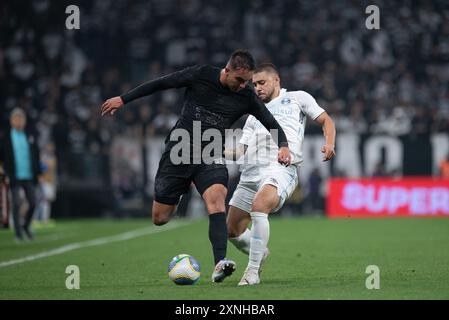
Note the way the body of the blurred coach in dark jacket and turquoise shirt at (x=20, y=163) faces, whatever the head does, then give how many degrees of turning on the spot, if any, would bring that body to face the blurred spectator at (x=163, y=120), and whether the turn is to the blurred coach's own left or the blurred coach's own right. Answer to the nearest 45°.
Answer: approximately 135° to the blurred coach's own left

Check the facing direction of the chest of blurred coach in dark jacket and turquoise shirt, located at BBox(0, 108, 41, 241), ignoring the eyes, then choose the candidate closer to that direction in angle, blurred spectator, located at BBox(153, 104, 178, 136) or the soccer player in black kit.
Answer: the soccer player in black kit

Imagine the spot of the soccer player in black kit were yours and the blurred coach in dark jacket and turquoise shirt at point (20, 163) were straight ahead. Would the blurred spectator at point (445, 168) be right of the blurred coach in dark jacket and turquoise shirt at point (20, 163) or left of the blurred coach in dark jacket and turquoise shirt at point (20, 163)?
right

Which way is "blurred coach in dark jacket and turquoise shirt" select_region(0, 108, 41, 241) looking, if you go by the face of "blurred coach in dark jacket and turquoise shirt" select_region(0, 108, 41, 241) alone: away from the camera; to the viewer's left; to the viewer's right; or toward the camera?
toward the camera

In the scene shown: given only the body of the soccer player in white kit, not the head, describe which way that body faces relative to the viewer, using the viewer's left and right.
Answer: facing the viewer and to the left of the viewer

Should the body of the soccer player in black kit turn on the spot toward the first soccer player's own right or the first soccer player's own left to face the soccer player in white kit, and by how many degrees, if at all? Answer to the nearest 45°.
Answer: approximately 135° to the first soccer player's own left

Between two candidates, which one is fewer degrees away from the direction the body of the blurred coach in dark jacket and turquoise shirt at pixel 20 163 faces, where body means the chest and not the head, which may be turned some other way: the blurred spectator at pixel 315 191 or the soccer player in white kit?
the soccer player in white kit

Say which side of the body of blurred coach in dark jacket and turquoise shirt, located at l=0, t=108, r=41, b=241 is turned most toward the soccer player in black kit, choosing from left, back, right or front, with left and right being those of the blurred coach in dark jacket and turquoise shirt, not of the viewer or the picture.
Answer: front

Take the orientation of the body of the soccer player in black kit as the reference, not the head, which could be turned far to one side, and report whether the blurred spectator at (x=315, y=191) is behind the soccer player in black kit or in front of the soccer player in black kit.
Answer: behind

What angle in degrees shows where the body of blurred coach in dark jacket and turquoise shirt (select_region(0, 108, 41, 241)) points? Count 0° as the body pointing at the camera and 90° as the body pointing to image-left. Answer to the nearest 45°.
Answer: approximately 0°
